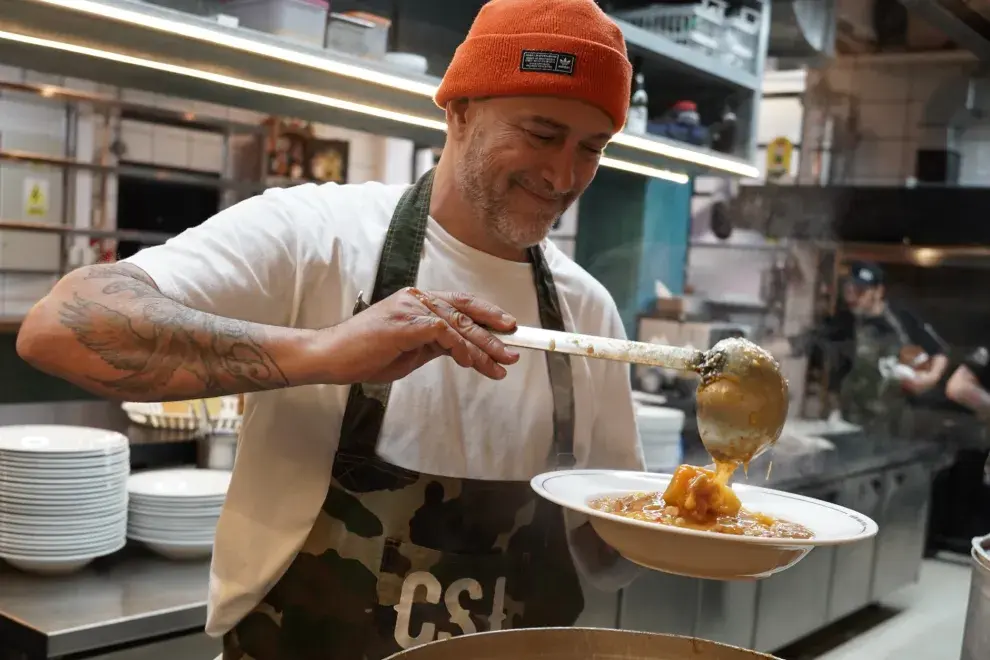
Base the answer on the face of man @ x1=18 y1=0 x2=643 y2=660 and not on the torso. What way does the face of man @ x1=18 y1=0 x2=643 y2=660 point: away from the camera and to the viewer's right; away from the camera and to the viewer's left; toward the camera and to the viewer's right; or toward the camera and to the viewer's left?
toward the camera and to the viewer's right

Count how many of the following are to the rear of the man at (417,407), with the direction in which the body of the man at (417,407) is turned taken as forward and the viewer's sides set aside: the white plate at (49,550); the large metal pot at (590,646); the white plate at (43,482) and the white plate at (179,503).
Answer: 3

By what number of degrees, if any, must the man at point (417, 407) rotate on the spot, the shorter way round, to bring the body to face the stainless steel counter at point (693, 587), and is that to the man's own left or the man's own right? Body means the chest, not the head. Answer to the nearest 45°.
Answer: approximately 90° to the man's own left

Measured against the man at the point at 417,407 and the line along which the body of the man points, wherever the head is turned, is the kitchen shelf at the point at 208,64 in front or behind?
behind

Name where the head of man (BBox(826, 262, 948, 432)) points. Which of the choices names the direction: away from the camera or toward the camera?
toward the camera

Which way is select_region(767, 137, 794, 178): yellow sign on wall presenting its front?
toward the camera

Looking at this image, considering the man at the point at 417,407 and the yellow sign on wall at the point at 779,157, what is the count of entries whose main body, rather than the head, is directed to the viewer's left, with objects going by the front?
0

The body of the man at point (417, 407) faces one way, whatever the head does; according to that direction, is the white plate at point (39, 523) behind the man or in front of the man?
behind

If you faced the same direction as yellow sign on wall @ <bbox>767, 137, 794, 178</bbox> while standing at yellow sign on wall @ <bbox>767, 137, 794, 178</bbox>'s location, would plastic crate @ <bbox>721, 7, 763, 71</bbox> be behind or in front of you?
in front

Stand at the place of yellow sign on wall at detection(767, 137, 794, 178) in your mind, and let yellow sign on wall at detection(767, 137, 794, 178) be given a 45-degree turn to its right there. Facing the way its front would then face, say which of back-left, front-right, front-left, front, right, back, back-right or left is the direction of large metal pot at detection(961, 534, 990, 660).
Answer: front-left

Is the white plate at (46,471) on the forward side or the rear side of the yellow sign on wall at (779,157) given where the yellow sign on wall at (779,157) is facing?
on the forward side

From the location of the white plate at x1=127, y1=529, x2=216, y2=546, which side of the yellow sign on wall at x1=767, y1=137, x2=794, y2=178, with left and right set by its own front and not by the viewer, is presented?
front

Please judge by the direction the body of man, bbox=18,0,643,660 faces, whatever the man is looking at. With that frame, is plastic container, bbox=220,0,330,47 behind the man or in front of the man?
behind

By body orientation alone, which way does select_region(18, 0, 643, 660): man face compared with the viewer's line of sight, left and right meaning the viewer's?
facing the viewer and to the right of the viewer
